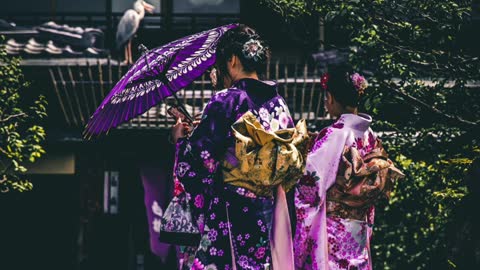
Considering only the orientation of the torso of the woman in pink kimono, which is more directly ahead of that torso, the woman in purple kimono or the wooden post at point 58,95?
the wooden post

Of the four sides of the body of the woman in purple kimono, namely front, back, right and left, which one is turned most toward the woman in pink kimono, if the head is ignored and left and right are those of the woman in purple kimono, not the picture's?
right

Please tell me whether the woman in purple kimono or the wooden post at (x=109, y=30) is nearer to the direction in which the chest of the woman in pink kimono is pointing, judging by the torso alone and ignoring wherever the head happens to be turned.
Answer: the wooden post

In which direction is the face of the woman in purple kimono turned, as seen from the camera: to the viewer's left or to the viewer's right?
to the viewer's left

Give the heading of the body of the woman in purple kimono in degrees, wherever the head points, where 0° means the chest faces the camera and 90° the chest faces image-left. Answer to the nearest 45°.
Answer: approximately 135°

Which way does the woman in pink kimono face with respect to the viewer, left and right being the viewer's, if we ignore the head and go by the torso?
facing away from the viewer and to the left of the viewer
